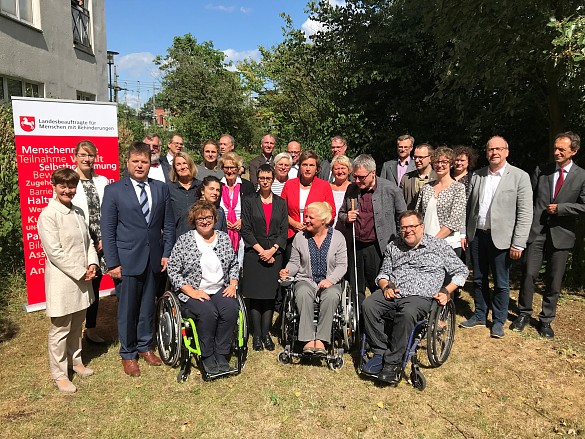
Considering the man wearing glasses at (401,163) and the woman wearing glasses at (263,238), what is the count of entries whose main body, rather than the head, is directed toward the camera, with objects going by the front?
2

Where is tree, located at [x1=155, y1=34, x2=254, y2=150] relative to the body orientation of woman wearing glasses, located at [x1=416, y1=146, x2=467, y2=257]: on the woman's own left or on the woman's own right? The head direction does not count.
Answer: on the woman's own right

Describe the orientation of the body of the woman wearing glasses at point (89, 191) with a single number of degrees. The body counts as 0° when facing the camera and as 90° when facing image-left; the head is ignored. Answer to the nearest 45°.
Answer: approximately 0°

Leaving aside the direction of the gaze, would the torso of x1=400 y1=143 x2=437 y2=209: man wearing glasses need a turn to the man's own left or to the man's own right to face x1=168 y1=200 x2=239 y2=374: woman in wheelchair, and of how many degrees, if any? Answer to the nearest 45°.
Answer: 0° — they already face them

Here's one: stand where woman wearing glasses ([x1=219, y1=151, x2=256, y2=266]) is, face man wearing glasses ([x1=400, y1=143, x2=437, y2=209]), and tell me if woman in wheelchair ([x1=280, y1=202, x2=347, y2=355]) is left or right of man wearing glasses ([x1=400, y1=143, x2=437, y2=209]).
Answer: right

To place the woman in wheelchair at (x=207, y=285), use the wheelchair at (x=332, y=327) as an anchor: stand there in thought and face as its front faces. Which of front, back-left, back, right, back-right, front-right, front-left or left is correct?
right

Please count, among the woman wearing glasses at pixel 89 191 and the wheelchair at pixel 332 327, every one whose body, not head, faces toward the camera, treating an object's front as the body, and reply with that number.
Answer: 2
